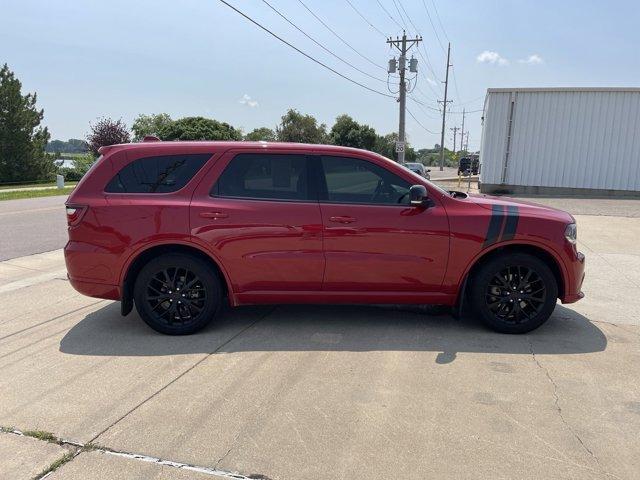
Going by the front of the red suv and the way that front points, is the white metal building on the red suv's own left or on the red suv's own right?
on the red suv's own left

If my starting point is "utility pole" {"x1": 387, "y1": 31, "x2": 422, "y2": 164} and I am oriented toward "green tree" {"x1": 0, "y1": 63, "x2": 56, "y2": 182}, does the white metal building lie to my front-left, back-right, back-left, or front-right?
back-left

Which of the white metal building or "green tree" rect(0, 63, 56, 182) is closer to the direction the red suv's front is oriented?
the white metal building

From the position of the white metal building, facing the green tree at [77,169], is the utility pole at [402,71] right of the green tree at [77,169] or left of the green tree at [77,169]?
right

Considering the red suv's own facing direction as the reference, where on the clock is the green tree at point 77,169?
The green tree is roughly at 8 o'clock from the red suv.

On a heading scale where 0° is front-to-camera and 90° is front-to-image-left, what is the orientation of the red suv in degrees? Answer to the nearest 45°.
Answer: approximately 270°

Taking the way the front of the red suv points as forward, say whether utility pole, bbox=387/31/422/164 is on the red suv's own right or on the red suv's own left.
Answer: on the red suv's own left

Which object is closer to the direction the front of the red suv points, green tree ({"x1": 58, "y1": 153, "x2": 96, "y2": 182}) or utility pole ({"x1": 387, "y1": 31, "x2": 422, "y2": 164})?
the utility pole

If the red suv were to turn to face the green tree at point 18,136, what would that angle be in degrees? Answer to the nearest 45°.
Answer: approximately 135° to its left
